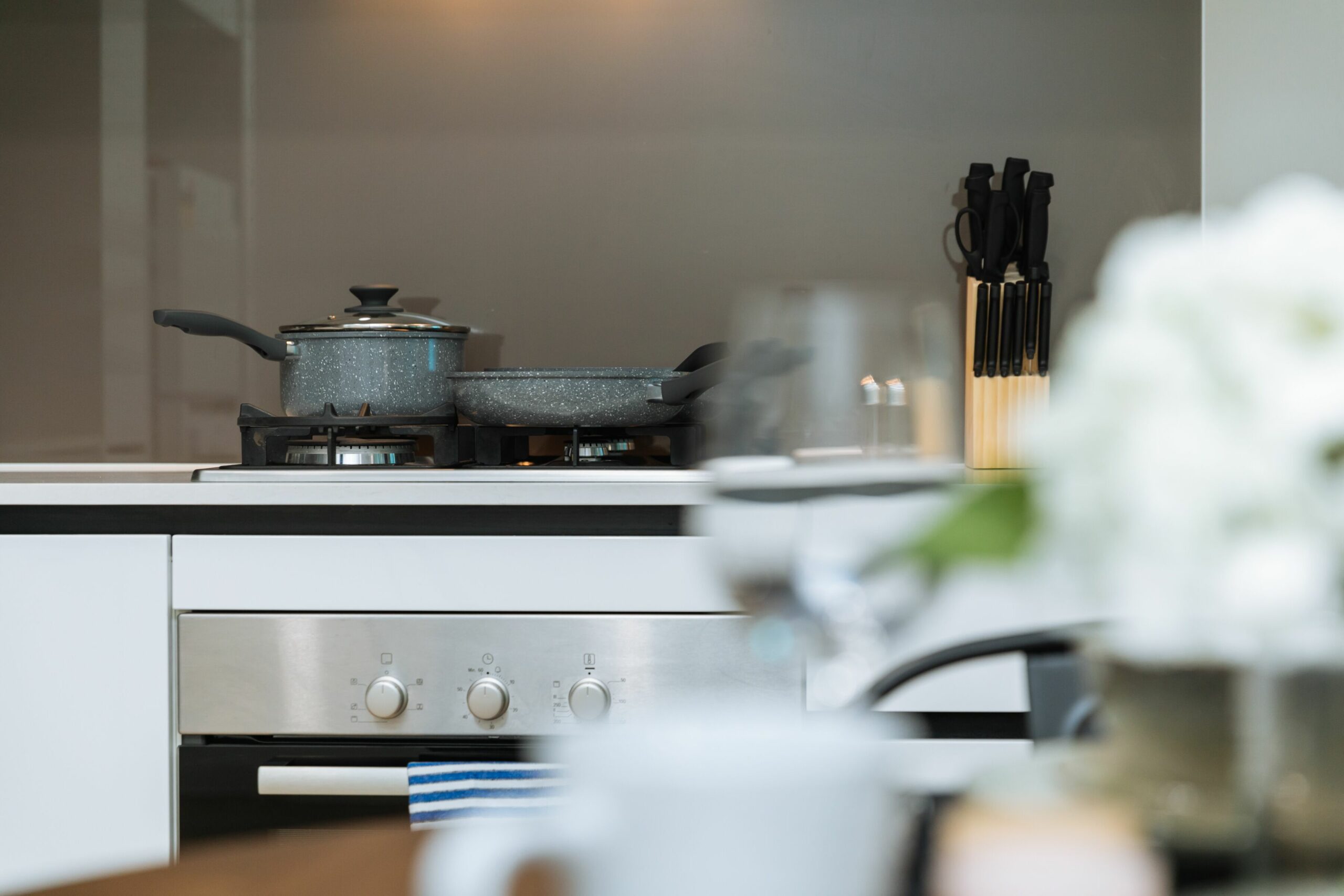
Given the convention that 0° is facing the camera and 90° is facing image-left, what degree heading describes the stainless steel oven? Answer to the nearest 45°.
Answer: approximately 0°

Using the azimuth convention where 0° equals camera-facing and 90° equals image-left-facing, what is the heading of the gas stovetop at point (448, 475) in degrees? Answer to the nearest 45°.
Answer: approximately 0°

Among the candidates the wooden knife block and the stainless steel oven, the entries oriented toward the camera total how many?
2

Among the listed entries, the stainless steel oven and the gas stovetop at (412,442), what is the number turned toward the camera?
2

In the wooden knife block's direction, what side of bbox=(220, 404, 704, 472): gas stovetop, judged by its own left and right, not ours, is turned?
left
